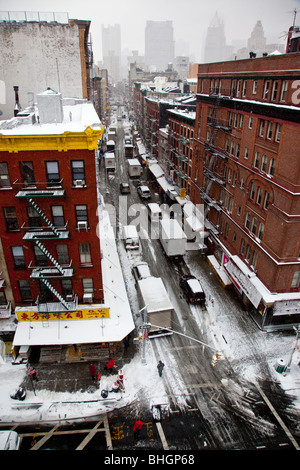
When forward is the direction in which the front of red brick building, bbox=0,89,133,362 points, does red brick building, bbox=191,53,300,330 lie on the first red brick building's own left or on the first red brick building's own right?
on the first red brick building's own left

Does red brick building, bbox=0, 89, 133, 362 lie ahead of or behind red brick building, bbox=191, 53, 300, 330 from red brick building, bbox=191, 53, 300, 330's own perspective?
ahead

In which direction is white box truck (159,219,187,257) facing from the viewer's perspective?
away from the camera

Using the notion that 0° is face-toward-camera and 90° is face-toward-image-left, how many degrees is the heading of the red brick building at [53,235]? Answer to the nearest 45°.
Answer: approximately 0°

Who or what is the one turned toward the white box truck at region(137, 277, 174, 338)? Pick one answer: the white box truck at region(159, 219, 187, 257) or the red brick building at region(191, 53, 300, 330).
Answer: the red brick building

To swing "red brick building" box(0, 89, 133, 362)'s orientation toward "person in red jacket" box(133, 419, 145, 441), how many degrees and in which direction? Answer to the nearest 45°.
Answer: approximately 45° to its left

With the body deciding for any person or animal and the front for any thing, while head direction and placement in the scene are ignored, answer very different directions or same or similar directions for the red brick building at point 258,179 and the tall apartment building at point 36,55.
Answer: very different directions

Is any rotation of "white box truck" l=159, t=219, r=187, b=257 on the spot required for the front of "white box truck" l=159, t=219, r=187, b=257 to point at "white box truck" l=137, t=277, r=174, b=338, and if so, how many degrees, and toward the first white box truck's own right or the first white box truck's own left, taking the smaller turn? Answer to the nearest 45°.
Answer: approximately 180°
